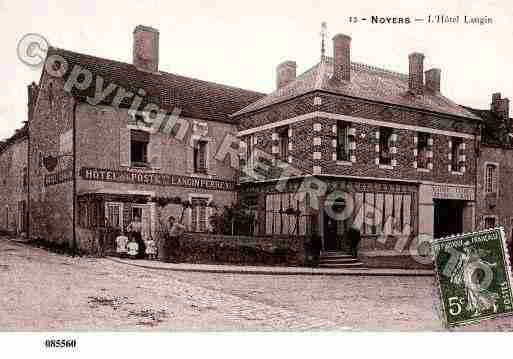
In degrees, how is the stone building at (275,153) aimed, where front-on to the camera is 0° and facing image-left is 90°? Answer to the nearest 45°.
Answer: approximately 315°

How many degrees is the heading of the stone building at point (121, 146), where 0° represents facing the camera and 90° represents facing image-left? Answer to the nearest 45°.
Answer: approximately 315°

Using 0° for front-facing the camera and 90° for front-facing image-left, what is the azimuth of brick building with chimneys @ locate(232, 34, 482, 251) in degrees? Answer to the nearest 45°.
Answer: approximately 315°
